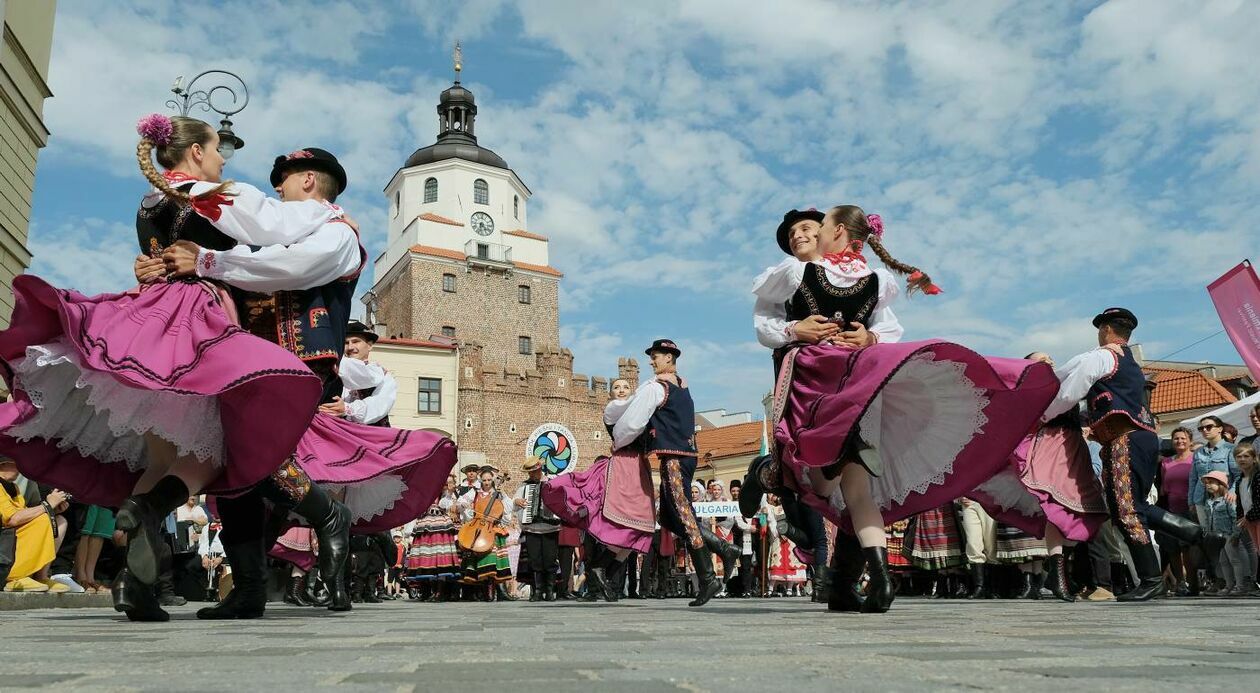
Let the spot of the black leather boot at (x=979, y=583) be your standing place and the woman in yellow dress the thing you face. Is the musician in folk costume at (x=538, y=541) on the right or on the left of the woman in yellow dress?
right

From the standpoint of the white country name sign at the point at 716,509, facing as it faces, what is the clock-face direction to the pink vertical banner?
The pink vertical banner is roughly at 10 o'clock from the white country name sign.

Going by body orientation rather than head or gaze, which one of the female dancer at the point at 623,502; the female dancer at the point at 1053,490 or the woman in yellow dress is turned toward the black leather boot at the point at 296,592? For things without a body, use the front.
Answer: the woman in yellow dress

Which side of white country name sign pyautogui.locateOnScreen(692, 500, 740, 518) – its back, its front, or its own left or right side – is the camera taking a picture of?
front

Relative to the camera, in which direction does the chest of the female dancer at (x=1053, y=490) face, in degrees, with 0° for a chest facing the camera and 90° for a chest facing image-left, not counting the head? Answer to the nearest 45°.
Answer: approximately 315°

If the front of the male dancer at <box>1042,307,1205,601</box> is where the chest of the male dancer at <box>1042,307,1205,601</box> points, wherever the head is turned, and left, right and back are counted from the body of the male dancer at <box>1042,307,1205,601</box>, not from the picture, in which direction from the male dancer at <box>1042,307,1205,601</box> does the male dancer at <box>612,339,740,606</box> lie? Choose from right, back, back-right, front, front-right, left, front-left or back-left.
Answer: front-left

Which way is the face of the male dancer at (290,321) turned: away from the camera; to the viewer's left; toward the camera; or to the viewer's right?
to the viewer's left

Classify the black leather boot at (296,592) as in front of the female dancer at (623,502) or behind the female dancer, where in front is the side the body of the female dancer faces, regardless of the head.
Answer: behind

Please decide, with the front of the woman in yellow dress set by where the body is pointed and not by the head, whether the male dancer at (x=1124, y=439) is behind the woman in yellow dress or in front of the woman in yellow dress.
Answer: in front

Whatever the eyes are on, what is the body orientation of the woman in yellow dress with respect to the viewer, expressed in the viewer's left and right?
facing to the right of the viewer

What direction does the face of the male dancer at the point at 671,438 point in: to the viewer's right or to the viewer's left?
to the viewer's left

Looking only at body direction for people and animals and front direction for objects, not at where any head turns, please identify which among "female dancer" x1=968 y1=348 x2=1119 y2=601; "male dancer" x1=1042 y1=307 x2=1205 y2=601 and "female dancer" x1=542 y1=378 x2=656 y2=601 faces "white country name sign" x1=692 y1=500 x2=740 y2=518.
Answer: the male dancer

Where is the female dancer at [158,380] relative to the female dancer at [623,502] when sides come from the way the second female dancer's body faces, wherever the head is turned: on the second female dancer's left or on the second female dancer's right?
on the second female dancer's right

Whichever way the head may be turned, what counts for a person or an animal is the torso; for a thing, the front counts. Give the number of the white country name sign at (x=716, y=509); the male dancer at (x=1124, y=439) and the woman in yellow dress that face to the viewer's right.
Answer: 1

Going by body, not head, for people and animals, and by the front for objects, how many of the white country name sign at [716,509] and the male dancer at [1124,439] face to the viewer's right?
0
